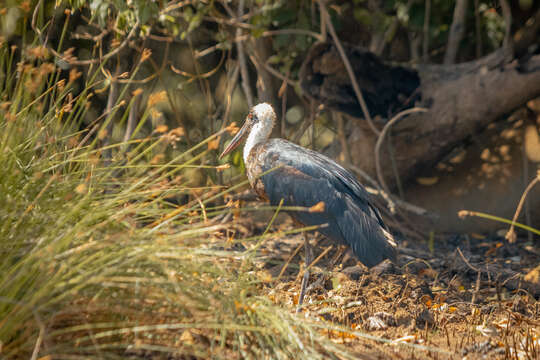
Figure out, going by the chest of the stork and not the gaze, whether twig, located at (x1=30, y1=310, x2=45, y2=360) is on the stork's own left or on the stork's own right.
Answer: on the stork's own left

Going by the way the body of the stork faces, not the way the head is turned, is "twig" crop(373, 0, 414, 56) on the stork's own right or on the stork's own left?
on the stork's own right

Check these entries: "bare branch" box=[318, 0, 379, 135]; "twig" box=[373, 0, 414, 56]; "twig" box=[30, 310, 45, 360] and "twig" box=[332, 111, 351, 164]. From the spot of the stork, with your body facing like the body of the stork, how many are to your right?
3

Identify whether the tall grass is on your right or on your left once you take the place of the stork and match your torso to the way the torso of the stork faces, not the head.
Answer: on your left

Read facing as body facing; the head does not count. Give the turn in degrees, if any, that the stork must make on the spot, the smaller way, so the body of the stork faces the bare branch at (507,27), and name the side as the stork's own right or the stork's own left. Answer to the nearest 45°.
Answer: approximately 135° to the stork's own right

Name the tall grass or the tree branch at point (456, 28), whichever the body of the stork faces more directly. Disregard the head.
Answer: the tall grass

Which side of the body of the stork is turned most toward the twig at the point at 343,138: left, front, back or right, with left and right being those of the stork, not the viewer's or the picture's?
right

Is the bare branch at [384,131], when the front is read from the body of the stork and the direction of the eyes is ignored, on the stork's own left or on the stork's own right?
on the stork's own right

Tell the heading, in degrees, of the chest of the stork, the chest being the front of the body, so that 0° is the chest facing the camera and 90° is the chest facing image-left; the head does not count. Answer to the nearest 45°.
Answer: approximately 90°

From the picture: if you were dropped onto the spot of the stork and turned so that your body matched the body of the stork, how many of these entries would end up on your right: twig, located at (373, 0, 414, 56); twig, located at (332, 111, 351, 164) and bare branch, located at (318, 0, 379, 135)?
3

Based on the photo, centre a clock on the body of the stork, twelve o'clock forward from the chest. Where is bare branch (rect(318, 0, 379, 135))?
The bare branch is roughly at 3 o'clock from the stork.
